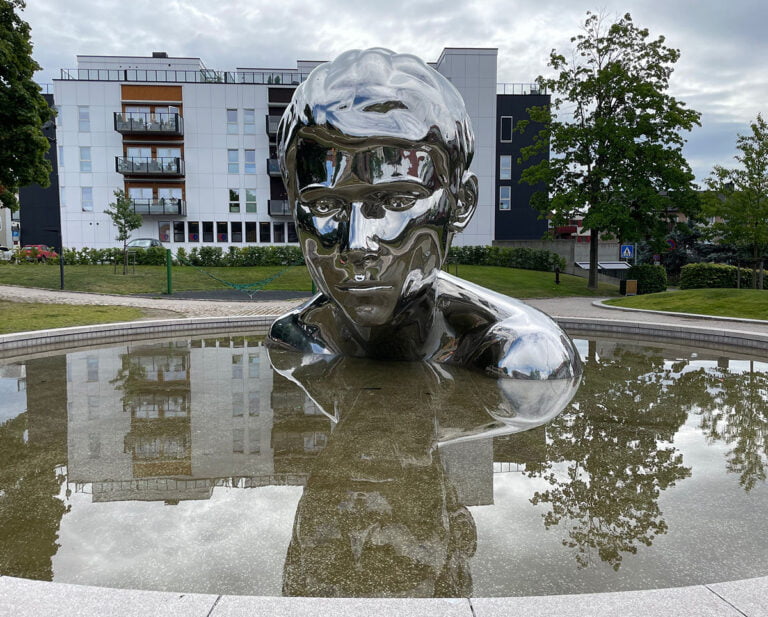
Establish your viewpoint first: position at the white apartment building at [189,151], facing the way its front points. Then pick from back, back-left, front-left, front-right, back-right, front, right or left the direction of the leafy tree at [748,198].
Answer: front-left

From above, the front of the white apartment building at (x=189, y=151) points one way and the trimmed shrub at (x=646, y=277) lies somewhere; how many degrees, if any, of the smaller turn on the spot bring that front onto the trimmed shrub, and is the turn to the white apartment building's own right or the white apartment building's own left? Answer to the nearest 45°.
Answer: approximately 45° to the white apartment building's own left

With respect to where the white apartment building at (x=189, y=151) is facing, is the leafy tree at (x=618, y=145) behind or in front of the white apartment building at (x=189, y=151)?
in front

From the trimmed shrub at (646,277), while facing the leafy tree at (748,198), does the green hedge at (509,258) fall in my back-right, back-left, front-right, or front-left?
back-left

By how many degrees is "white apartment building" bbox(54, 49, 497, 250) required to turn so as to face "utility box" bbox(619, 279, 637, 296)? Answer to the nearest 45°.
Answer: approximately 45° to its left

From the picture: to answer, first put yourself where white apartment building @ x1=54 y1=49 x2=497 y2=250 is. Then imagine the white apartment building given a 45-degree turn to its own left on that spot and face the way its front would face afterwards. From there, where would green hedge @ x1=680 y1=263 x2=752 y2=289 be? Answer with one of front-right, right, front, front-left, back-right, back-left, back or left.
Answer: front

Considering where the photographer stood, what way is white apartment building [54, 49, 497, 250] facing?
facing the viewer
